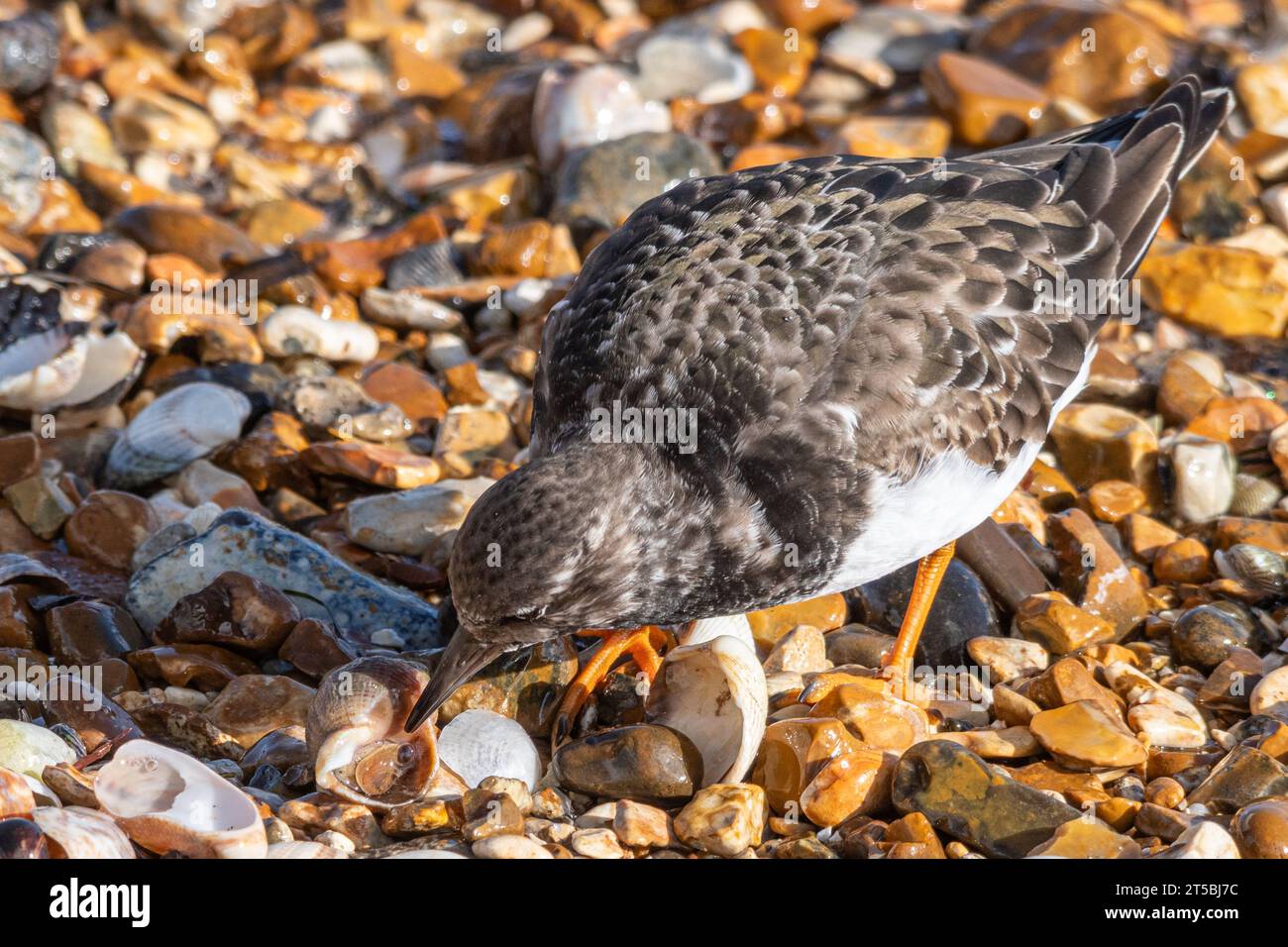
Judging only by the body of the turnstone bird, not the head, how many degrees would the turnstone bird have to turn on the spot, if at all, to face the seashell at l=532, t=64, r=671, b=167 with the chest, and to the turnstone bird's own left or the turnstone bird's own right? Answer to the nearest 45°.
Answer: approximately 135° to the turnstone bird's own right

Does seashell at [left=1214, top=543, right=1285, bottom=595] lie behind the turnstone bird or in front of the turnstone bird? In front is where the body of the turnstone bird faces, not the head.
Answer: behind

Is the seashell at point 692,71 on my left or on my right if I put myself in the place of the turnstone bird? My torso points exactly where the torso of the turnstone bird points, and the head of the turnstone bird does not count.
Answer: on my right

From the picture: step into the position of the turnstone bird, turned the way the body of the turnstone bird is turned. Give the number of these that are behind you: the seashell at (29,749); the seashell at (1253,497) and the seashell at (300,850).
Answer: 1

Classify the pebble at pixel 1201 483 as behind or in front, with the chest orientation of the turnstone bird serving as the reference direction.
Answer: behind

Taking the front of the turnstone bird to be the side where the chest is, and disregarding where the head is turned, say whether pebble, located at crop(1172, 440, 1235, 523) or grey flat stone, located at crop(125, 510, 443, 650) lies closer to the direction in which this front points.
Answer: the grey flat stone

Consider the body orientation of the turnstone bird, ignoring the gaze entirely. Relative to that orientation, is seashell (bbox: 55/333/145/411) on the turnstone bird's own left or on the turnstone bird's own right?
on the turnstone bird's own right

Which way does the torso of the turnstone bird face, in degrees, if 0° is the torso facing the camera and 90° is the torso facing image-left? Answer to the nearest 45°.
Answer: approximately 45°

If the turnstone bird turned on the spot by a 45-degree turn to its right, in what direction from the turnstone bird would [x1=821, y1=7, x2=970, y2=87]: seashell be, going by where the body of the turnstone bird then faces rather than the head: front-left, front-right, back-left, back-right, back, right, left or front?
right

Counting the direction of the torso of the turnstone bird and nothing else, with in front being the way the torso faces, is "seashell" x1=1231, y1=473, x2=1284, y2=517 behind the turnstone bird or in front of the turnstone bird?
behind

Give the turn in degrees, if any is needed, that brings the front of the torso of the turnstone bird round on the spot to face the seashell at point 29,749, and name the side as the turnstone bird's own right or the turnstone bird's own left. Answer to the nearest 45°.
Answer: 0° — it already faces it
